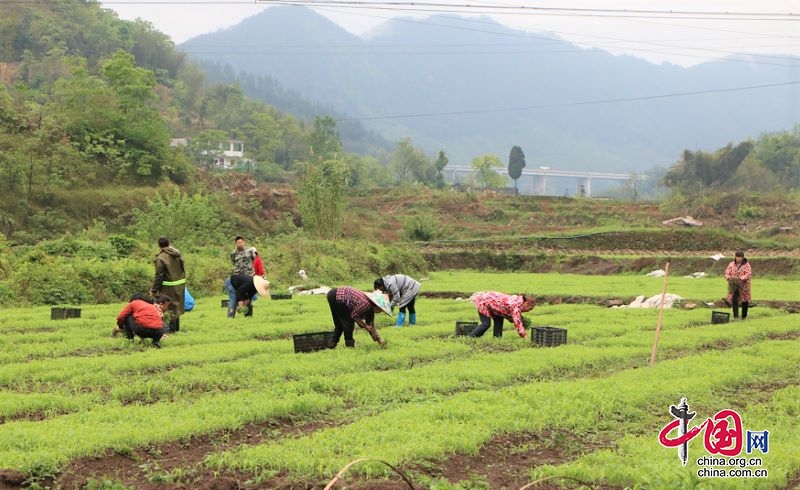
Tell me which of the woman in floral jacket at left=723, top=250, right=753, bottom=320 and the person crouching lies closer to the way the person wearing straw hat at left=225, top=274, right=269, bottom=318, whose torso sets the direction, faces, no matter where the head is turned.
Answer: the woman in floral jacket

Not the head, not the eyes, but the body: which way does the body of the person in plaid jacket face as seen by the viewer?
to the viewer's right

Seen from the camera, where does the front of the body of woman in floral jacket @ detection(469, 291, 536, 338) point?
to the viewer's right

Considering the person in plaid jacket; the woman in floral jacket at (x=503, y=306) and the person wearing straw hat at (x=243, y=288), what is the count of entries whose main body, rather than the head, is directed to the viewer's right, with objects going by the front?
3

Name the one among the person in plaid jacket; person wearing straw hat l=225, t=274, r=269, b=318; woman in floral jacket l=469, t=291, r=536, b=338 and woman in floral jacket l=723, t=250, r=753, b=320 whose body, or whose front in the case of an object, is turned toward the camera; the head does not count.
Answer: woman in floral jacket l=723, t=250, r=753, b=320

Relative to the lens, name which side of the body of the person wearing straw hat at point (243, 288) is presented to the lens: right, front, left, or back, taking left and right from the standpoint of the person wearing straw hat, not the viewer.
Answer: right

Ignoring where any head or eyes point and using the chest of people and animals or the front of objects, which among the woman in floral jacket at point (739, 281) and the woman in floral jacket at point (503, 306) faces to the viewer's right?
the woman in floral jacket at point (503, 306)

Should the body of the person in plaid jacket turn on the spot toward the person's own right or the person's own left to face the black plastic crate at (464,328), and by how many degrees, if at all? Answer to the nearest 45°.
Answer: approximately 45° to the person's own left

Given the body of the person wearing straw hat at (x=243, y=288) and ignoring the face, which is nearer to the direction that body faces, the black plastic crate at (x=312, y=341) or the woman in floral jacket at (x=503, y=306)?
the woman in floral jacket

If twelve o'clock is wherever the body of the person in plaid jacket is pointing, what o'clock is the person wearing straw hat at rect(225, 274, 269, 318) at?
The person wearing straw hat is roughly at 8 o'clock from the person in plaid jacket.

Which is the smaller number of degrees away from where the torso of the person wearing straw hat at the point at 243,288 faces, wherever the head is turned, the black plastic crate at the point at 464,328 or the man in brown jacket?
the black plastic crate

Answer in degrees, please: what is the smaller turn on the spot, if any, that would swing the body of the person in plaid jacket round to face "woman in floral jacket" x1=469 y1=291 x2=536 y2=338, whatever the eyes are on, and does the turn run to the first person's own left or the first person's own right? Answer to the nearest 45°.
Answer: approximately 45° to the first person's own left

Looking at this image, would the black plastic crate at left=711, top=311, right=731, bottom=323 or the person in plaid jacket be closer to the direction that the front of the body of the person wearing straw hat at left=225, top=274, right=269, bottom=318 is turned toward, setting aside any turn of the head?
the black plastic crate

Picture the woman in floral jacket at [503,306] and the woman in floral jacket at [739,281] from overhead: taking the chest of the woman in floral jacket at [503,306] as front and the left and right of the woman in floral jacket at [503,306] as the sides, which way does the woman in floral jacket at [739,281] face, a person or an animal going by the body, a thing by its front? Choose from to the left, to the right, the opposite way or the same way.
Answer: to the right
